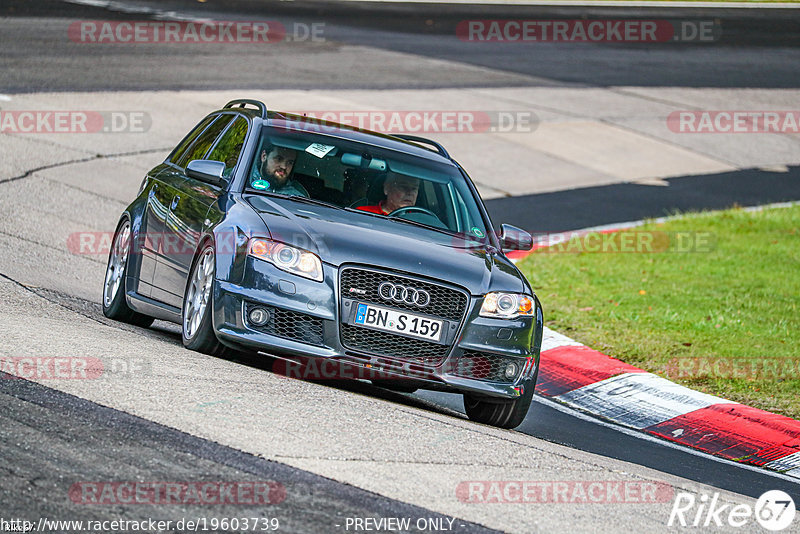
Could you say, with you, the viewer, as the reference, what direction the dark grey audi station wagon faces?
facing the viewer and to the right of the viewer
